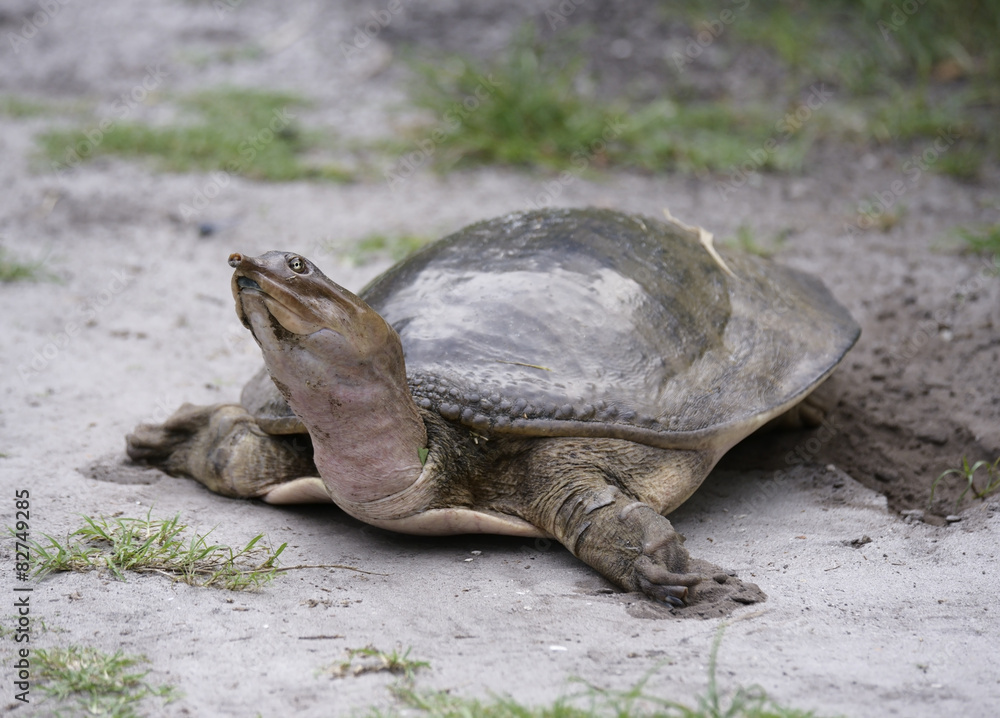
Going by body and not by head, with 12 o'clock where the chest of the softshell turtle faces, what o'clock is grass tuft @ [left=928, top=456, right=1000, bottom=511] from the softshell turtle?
The grass tuft is roughly at 7 o'clock from the softshell turtle.

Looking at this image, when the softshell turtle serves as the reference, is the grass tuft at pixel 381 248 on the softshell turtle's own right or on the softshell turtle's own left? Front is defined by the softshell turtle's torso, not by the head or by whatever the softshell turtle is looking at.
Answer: on the softshell turtle's own right

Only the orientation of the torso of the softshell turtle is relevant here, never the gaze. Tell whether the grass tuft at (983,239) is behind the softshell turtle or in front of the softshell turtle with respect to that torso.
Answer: behind

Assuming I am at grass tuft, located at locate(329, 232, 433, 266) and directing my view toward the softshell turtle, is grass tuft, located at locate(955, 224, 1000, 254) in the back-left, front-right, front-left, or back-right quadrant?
front-left

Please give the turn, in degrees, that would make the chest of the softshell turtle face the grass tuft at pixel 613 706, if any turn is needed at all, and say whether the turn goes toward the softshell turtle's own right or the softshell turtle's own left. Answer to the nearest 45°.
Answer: approximately 45° to the softshell turtle's own left

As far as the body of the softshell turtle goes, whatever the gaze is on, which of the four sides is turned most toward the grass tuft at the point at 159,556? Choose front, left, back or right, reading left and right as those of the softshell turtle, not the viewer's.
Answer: front

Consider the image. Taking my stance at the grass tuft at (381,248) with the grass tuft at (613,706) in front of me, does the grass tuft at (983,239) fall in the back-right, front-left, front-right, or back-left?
front-left

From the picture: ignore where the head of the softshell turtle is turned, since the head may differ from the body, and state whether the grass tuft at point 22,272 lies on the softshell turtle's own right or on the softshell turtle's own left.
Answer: on the softshell turtle's own right

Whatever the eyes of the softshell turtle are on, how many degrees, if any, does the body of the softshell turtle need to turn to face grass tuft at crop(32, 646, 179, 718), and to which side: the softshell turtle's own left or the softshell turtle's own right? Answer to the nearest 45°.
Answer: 0° — it already faces it

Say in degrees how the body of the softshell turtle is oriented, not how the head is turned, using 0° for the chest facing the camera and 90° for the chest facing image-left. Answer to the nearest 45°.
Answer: approximately 45°

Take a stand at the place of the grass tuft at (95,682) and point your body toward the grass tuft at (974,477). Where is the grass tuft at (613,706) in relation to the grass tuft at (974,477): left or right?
right
